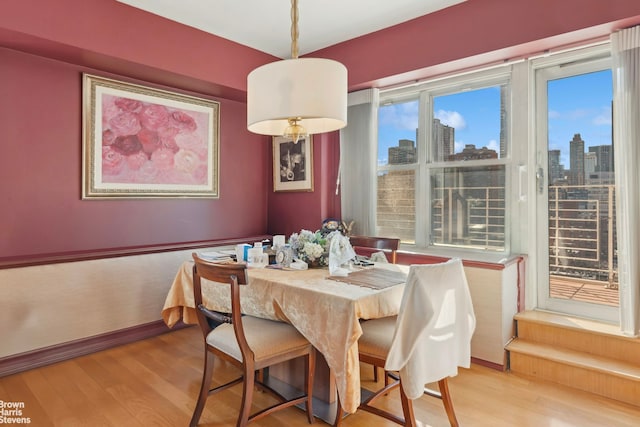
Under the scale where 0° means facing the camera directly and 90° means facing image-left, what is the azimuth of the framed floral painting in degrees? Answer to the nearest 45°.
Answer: approximately 315°

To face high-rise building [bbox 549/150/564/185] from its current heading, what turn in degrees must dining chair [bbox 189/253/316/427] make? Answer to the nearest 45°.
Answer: approximately 45° to its right

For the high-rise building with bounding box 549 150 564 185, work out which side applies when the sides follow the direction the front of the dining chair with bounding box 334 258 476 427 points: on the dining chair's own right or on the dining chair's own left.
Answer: on the dining chair's own right

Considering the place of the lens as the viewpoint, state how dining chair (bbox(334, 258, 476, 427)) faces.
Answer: facing away from the viewer and to the left of the viewer

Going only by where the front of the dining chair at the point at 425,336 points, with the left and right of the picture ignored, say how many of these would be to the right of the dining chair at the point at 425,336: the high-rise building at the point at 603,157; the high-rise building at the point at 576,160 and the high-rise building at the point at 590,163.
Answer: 3

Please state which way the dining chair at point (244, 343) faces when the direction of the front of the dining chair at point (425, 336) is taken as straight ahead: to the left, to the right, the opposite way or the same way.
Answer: to the right

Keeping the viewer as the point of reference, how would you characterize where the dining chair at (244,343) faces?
facing away from the viewer and to the right of the viewer

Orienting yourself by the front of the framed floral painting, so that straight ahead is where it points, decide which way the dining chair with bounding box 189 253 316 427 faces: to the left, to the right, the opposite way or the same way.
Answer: to the left

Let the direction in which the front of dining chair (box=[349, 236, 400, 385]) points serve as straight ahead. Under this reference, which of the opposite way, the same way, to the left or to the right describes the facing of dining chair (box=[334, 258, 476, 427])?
to the right

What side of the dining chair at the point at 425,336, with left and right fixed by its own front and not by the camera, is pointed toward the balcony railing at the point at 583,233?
right

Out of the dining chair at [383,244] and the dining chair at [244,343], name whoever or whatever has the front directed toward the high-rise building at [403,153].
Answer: the dining chair at [244,343]

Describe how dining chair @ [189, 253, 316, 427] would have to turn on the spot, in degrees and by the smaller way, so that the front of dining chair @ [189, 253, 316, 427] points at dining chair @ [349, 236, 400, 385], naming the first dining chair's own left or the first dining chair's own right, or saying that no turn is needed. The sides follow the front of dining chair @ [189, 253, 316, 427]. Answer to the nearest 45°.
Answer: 0° — it already faces it
